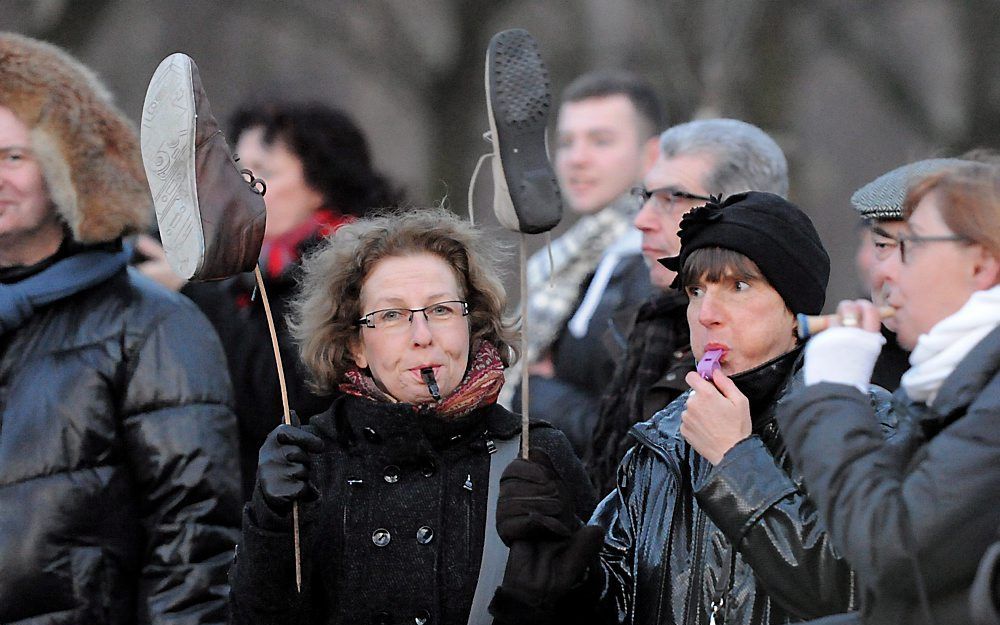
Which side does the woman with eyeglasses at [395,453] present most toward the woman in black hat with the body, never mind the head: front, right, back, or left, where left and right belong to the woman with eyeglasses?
left

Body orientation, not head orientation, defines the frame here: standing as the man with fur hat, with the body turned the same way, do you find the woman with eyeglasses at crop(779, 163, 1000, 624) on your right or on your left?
on your left

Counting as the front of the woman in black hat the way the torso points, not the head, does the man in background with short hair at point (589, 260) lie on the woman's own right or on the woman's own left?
on the woman's own right

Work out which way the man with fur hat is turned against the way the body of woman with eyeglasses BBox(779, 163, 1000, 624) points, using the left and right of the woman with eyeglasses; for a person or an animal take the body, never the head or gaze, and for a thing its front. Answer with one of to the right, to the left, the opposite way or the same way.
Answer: to the left

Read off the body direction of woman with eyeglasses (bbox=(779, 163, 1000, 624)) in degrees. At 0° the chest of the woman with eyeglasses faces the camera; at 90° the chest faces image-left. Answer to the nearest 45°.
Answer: approximately 90°

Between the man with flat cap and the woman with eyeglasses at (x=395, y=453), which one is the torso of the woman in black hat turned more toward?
the woman with eyeglasses
